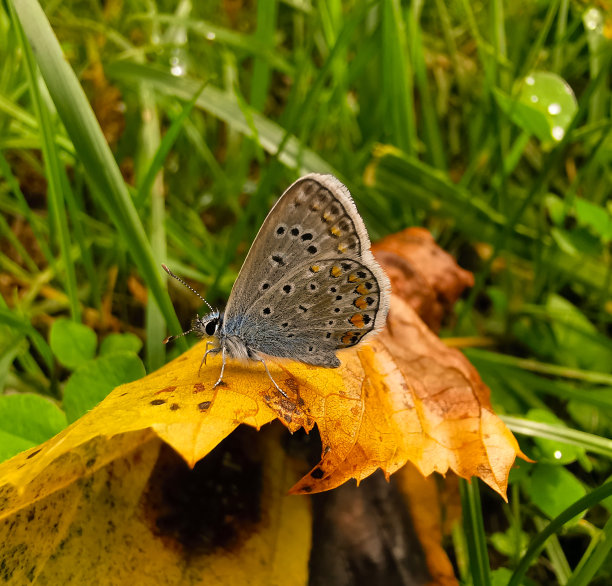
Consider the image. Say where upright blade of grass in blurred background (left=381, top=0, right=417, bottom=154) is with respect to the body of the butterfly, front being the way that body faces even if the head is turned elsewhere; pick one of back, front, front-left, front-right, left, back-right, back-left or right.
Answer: right

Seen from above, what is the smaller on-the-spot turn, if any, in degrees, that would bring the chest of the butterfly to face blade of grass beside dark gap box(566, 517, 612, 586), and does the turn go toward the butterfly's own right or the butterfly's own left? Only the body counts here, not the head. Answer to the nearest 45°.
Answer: approximately 135° to the butterfly's own left

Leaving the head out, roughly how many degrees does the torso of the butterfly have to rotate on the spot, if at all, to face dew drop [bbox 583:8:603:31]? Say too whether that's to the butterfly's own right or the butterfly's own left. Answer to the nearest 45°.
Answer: approximately 135° to the butterfly's own right

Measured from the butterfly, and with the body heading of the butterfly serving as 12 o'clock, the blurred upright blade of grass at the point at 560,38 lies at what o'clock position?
The blurred upright blade of grass is roughly at 4 o'clock from the butterfly.

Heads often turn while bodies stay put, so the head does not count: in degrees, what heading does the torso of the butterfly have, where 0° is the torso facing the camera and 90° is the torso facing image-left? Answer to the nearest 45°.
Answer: approximately 90°

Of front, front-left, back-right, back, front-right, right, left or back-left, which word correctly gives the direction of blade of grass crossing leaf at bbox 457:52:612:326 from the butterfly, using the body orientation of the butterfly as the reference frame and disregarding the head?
back-right

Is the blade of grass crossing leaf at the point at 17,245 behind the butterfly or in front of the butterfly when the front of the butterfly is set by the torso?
in front

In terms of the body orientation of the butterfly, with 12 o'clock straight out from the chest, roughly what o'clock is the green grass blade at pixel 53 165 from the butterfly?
The green grass blade is roughly at 1 o'clock from the butterfly.

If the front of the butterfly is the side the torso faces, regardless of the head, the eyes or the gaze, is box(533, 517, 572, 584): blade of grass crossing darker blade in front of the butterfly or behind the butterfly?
behind
